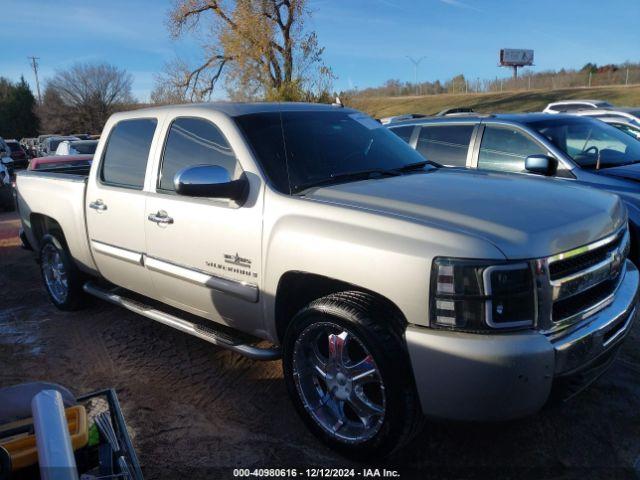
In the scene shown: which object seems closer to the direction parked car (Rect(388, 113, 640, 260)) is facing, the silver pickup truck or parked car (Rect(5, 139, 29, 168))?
the silver pickup truck

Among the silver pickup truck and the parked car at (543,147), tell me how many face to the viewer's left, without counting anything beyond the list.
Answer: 0

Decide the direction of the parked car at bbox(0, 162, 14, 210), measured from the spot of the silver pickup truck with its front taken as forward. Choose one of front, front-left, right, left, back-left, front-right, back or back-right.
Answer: back

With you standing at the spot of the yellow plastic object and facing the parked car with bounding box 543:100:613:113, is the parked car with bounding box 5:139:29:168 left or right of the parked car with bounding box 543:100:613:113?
left

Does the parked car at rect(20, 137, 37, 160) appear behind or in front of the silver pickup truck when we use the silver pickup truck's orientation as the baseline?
behind

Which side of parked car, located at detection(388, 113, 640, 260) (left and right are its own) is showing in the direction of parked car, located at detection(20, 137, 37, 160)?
back

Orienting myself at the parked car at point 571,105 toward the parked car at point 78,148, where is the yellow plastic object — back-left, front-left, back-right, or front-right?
front-left

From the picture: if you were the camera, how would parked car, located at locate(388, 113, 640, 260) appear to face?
facing the viewer and to the right of the viewer

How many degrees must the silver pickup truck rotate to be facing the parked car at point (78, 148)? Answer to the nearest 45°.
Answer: approximately 180°

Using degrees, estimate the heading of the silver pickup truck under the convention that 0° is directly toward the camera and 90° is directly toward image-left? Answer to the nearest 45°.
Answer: approximately 315°

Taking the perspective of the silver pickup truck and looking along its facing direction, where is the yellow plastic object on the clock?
The yellow plastic object is roughly at 3 o'clock from the silver pickup truck.

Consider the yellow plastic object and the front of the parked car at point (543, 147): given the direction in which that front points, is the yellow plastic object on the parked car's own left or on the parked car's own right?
on the parked car's own right

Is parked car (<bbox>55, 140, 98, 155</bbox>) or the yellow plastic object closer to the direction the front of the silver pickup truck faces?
the yellow plastic object
